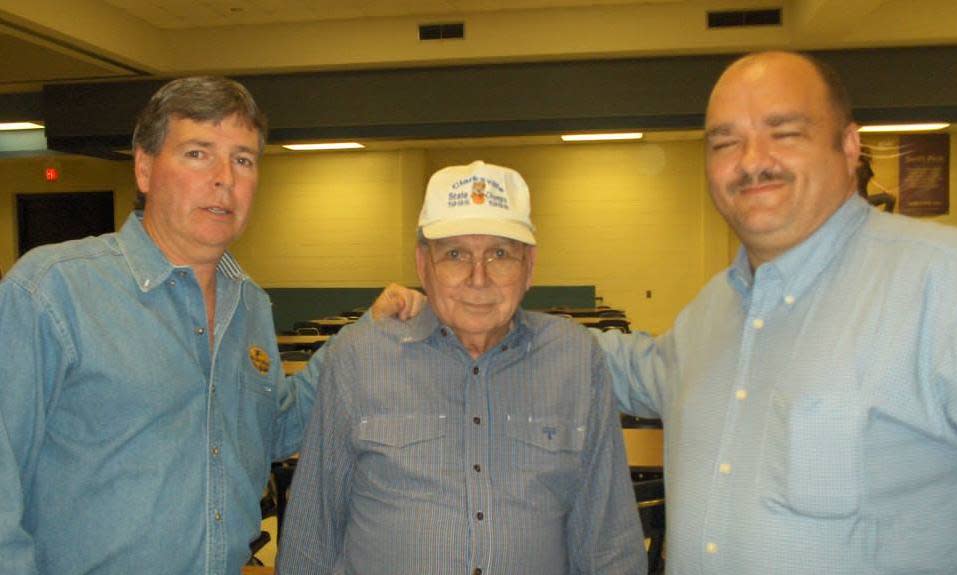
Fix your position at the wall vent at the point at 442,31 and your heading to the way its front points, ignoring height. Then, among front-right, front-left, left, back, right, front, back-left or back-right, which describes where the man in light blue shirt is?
front

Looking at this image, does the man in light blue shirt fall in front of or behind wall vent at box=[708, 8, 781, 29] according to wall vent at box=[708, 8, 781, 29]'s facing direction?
in front

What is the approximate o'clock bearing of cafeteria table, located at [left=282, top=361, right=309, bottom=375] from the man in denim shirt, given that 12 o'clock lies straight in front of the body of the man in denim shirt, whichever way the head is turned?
The cafeteria table is roughly at 8 o'clock from the man in denim shirt.

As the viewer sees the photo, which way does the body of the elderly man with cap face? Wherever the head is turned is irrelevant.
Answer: toward the camera

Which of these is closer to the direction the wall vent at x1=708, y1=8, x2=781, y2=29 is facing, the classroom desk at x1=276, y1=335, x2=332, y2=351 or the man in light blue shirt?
the man in light blue shirt

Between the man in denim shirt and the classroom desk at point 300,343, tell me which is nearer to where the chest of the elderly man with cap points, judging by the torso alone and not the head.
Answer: the man in denim shirt

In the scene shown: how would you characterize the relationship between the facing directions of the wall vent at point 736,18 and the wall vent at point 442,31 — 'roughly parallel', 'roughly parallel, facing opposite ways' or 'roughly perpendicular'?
roughly parallel

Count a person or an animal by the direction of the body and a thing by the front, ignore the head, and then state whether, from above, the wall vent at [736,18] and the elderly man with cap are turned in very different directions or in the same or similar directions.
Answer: same or similar directions

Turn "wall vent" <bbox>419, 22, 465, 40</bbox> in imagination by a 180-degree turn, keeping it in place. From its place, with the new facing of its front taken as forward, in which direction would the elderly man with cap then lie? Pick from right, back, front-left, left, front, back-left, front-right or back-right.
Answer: back

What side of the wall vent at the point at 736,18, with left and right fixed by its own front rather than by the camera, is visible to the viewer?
front

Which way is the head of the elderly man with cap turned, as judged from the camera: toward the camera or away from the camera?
toward the camera

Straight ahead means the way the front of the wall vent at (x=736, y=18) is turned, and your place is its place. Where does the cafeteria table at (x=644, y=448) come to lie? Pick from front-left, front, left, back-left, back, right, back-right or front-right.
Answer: front

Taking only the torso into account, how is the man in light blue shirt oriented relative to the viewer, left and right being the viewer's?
facing the viewer and to the left of the viewer

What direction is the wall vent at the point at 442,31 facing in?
toward the camera

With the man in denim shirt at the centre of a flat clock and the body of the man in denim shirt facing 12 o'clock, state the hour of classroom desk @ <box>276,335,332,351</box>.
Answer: The classroom desk is roughly at 8 o'clock from the man in denim shirt.

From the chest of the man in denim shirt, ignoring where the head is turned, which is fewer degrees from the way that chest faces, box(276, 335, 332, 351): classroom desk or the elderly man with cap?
the elderly man with cap
